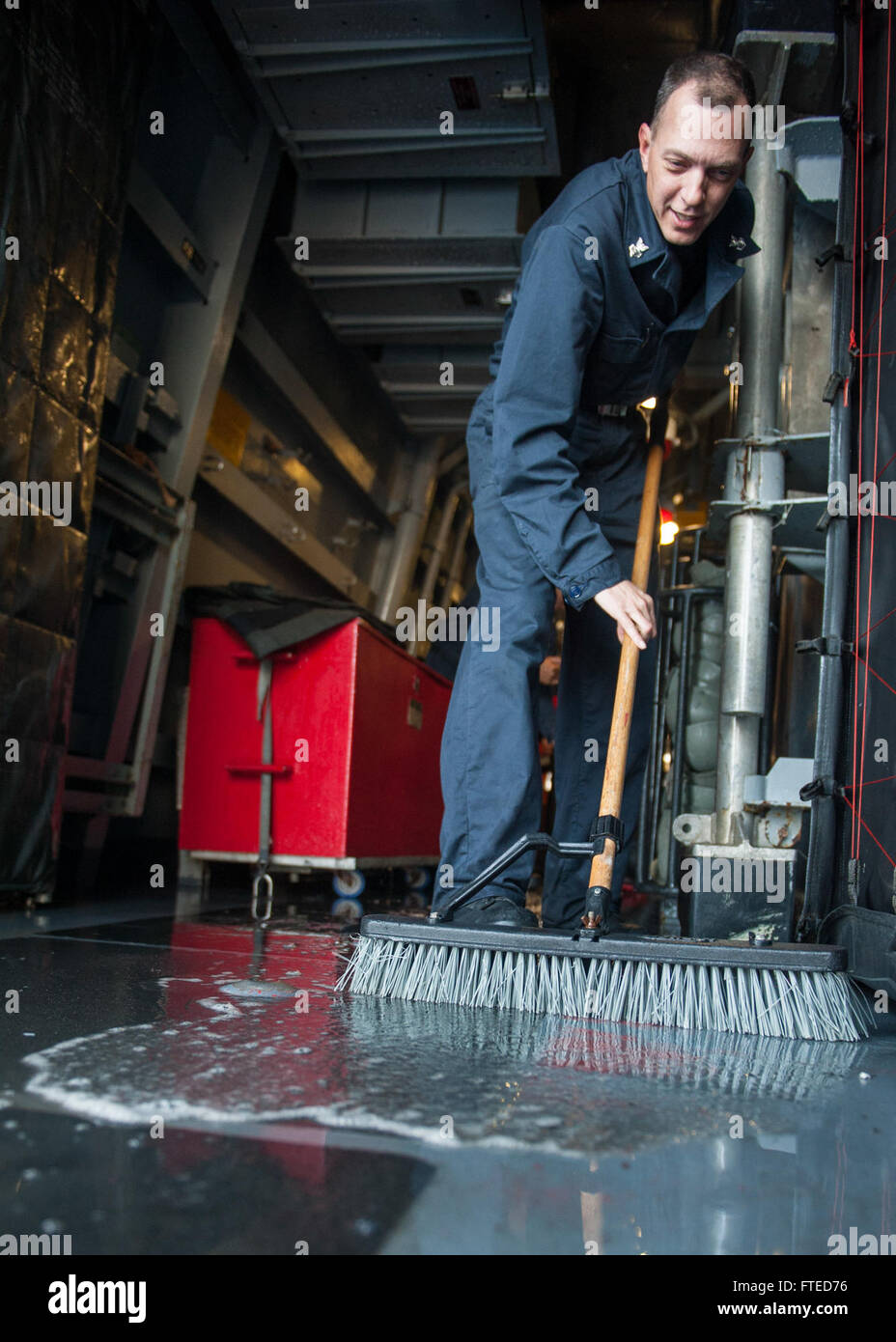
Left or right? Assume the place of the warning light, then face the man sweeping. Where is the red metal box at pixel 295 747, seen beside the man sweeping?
right

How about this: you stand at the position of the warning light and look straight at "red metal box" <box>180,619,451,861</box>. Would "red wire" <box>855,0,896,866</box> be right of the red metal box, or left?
left

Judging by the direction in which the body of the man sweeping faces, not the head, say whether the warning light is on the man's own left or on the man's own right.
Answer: on the man's own left
